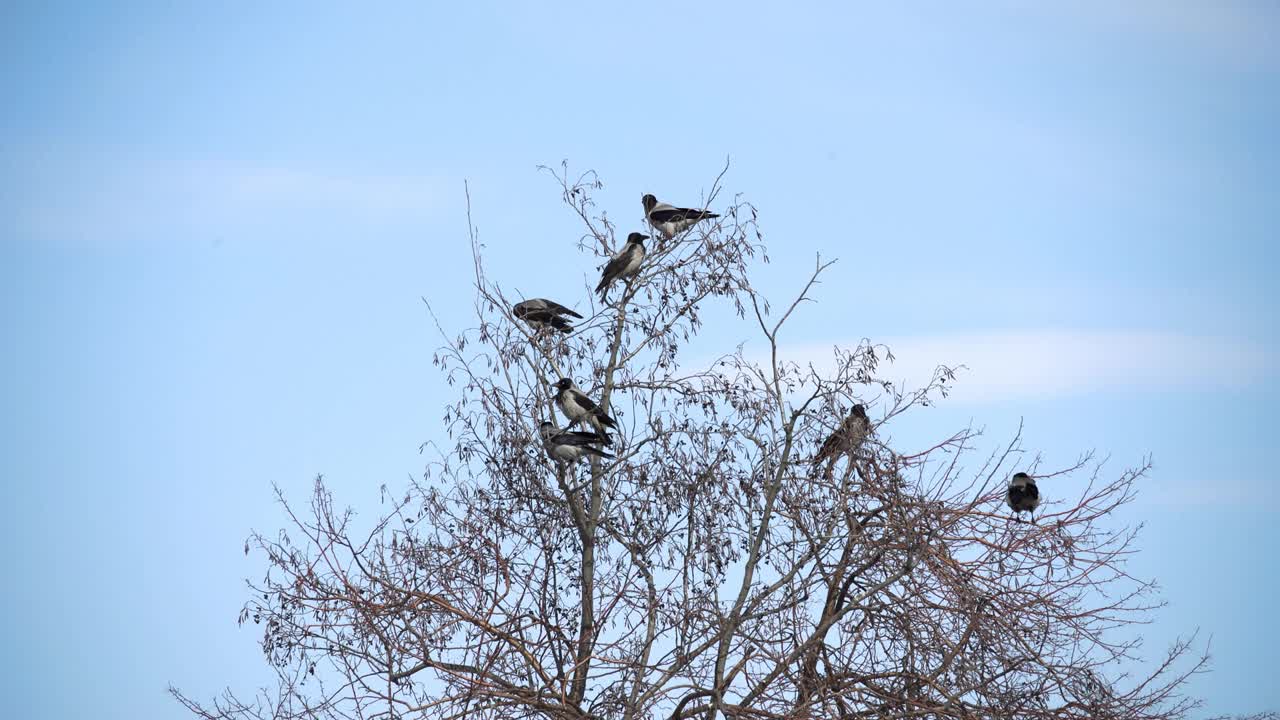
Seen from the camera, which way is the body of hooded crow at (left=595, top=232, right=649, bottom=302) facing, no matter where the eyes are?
to the viewer's right

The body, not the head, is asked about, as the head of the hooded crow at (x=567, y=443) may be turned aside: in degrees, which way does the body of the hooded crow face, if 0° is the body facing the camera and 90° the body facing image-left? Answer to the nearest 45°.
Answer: approximately 90°

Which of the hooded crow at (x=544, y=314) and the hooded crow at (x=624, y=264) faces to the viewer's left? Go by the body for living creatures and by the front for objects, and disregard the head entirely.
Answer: the hooded crow at (x=544, y=314)

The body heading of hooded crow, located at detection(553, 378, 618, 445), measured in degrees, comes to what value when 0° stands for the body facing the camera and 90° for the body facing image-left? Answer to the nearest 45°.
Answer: approximately 90°

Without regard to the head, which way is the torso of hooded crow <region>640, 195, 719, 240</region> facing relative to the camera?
to the viewer's left

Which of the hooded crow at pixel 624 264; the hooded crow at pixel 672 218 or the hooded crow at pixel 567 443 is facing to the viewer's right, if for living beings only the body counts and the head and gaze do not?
the hooded crow at pixel 624 264
